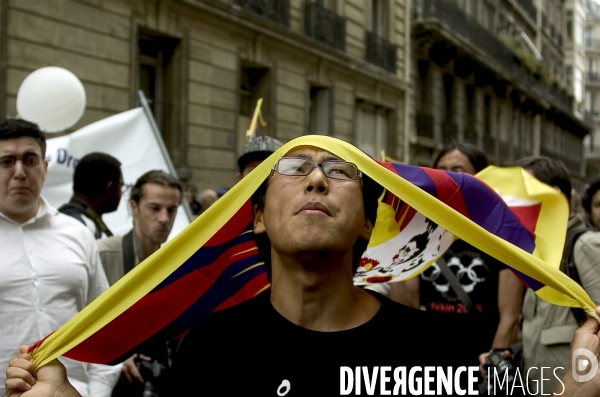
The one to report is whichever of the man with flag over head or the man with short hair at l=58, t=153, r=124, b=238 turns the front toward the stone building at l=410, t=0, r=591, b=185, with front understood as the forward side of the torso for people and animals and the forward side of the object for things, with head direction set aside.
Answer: the man with short hair

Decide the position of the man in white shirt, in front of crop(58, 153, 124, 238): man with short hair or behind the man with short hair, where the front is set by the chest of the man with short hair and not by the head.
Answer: behind

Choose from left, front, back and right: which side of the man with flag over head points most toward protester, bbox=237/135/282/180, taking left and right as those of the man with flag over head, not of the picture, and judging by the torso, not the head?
back

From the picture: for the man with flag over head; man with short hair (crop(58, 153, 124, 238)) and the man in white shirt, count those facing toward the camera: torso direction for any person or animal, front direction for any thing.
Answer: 2

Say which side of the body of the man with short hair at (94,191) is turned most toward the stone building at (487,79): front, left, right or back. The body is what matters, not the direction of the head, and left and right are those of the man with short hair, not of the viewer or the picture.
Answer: front

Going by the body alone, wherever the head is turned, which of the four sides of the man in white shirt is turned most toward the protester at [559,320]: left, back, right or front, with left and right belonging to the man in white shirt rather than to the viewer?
left

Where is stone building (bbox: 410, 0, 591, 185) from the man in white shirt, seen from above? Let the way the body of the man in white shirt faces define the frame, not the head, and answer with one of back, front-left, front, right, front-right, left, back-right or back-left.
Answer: back-left

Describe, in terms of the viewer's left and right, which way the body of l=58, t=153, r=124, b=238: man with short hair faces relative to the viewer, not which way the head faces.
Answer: facing away from the viewer and to the right of the viewer

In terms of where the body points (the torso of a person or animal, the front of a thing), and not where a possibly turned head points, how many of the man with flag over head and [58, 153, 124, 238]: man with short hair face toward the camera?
1

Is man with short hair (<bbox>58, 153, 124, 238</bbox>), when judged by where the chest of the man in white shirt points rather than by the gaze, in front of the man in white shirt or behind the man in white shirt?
behind

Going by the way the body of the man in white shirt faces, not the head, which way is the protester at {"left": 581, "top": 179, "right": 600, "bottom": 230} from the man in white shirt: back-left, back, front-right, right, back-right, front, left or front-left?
left

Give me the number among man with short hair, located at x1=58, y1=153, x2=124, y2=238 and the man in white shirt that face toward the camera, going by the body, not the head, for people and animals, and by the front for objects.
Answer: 1
